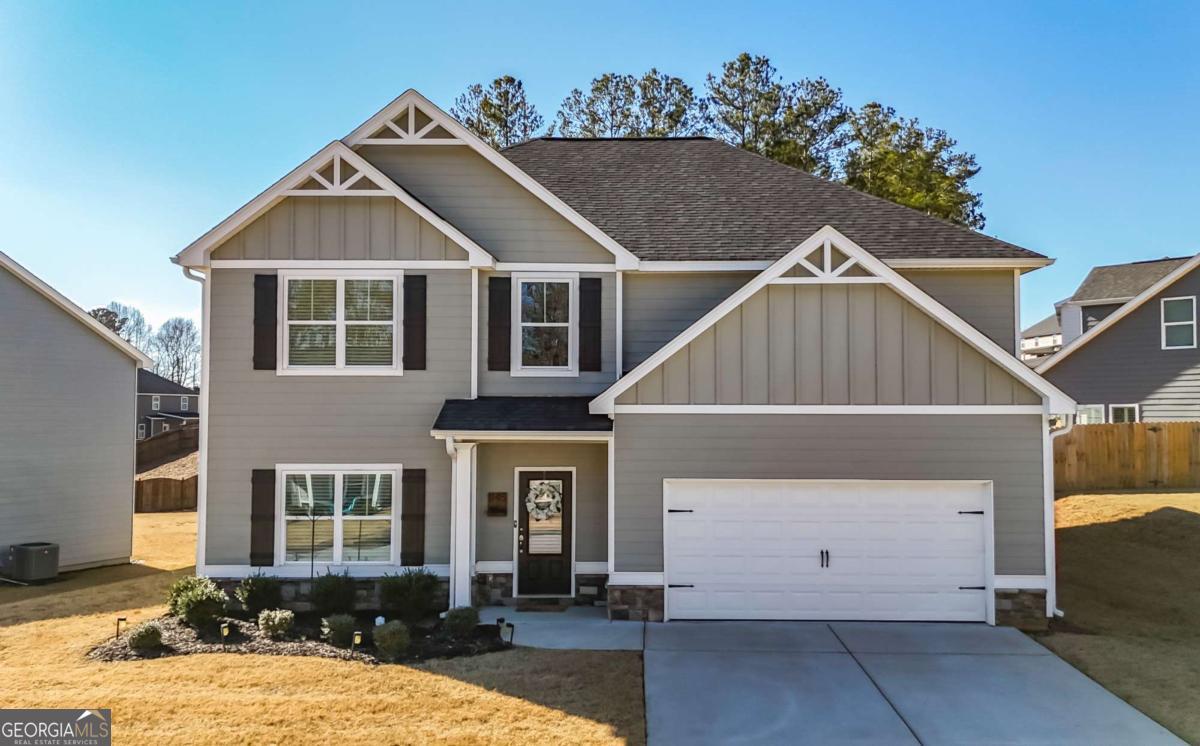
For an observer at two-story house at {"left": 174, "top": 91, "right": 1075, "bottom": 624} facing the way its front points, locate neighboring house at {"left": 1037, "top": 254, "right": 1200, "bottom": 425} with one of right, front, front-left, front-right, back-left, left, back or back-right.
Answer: back-left

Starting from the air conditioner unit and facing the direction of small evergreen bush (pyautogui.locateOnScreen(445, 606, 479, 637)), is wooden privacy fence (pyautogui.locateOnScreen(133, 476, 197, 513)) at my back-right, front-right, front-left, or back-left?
back-left

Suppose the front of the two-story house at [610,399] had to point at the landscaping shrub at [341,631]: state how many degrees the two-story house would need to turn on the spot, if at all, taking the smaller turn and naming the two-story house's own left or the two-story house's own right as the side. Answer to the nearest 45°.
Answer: approximately 45° to the two-story house's own right

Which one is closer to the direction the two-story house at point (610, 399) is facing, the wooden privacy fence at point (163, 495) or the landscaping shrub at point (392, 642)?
the landscaping shrub

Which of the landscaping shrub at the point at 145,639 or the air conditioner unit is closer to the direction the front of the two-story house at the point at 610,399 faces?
the landscaping shrub

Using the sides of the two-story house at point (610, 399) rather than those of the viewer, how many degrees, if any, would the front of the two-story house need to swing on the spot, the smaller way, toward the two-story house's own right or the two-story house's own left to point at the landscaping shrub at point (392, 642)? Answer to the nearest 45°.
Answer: approximately 45° to the two-story house's own right

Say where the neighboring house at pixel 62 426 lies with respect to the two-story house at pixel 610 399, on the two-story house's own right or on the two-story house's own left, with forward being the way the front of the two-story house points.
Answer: on the two-story house's own right

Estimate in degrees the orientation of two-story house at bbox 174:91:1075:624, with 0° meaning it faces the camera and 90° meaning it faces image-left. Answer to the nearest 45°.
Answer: approximately 0°

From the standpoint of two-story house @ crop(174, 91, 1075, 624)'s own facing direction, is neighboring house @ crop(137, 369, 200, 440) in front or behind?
behind
